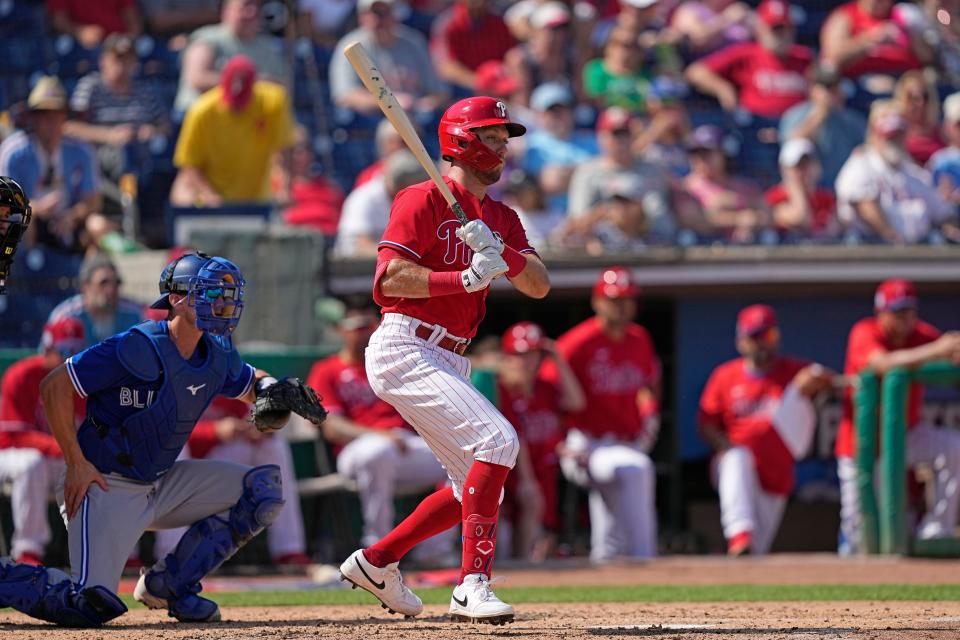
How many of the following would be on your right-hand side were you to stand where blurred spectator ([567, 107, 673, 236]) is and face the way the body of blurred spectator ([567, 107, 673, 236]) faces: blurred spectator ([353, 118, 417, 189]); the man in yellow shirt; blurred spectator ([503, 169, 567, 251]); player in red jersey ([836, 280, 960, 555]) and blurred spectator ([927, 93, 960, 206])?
3

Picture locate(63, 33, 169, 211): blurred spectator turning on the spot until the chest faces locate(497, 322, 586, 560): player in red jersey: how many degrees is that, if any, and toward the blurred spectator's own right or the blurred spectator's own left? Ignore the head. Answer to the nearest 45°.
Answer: approximately 45° to the blurred spectator's own left

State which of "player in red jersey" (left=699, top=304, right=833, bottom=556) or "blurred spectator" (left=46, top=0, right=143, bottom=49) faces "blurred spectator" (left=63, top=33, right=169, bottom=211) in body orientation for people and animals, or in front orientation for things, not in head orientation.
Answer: "blurred spectator" (left=46, top=0, right=143, bottom=49)

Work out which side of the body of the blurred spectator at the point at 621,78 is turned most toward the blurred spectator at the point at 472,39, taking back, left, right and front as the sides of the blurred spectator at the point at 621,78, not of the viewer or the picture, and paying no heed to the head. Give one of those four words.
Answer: right

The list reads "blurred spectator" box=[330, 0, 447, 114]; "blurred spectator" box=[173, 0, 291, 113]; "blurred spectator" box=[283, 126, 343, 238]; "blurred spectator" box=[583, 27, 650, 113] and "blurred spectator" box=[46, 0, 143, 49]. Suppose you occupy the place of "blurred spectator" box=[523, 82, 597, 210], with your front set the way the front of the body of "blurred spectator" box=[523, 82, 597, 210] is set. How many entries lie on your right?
4

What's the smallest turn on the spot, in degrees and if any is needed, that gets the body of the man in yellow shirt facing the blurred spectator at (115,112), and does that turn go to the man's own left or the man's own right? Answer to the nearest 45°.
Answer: approximately 135° to the man's own right
